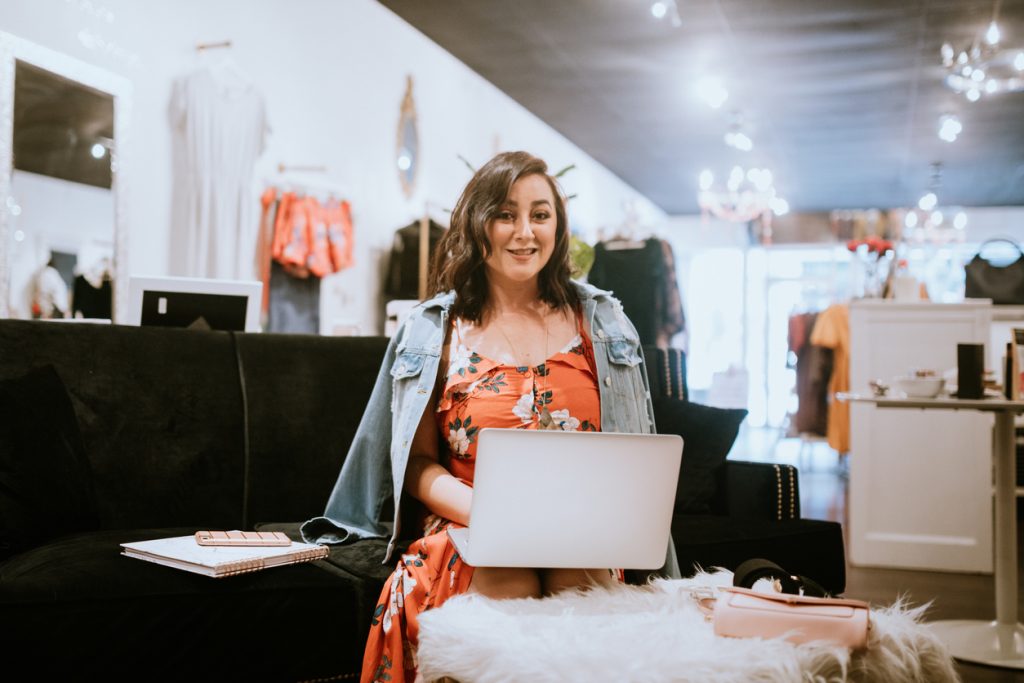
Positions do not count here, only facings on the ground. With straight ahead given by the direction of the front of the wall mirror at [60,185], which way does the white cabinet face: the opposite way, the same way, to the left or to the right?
to the right

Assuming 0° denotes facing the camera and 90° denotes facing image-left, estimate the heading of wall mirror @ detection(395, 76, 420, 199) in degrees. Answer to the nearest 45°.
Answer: approximately 315°

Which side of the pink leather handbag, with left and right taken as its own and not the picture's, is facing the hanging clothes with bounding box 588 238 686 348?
back

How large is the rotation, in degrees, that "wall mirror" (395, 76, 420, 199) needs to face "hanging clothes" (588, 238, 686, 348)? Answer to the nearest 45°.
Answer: approximately 45° to its left

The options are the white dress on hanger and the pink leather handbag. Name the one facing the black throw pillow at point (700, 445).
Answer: the white dress on hanger

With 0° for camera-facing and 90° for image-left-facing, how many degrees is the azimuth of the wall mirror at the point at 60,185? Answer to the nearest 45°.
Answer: approximately 315°

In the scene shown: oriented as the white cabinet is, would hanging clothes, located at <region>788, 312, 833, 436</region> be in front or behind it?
behind

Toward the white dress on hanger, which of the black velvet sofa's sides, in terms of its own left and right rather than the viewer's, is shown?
back

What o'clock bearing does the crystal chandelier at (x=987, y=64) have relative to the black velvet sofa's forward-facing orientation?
The crystal chandelier is roughly at 8 o'clock from the black velvet sofa.

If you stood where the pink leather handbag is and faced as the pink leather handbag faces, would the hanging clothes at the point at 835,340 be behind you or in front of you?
behind

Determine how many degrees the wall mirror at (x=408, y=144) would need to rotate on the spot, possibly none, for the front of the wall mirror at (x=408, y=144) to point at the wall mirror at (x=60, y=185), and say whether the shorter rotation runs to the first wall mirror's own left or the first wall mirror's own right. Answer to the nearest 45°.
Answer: approximately 90° to the first wall mirror's own right

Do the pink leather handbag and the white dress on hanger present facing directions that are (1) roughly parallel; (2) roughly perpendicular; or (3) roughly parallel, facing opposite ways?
roughly perpendicular
